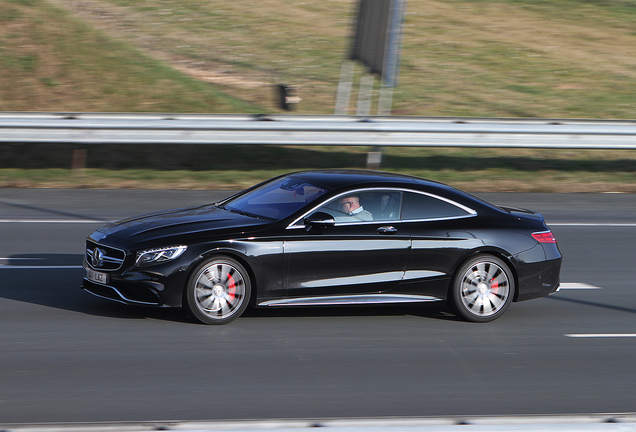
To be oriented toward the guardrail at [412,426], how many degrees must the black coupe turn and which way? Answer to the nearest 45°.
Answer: approximately 90° to its left

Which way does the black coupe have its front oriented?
to the viewer's left

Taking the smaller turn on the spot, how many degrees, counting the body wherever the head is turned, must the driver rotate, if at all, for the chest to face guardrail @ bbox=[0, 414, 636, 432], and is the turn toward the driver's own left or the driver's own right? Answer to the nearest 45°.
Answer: approximately 90° to the driver's own left

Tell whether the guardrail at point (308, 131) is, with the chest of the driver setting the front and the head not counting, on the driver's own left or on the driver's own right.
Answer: on the driver's own right

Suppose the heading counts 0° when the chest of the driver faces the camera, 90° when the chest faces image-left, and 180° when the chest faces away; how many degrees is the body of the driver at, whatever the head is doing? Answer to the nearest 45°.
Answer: approximately 90°

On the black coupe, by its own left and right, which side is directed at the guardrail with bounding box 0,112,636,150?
right
